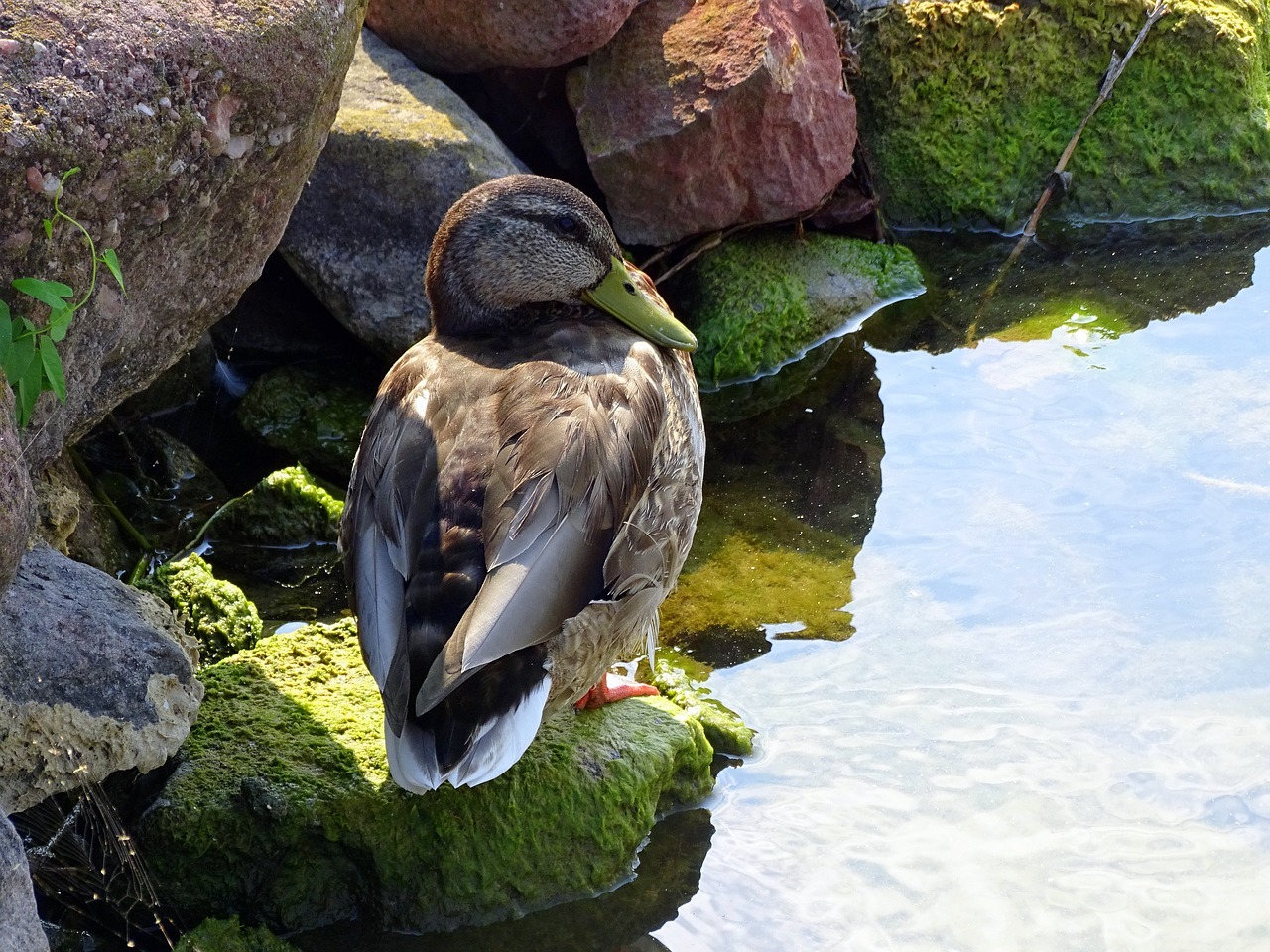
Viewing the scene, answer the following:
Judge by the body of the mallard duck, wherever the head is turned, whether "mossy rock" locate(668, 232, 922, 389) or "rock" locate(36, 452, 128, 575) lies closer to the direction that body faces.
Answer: the mossy rock

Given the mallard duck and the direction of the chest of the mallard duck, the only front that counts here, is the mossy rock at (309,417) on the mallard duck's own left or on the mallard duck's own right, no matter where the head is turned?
on the mallard duck's own left

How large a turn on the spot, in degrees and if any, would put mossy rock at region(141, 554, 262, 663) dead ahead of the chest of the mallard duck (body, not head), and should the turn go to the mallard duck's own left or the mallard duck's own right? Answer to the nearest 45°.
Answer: approximately 90° to the mallard duck's own left

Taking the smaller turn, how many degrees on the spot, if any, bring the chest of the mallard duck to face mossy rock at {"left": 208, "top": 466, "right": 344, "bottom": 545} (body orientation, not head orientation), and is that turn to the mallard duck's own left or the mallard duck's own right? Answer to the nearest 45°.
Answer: approximately 90° to the mallard duck's own left

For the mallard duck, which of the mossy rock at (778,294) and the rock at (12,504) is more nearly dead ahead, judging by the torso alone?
the mossy rock

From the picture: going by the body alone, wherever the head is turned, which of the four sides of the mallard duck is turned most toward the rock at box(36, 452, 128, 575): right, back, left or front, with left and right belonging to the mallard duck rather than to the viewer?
left

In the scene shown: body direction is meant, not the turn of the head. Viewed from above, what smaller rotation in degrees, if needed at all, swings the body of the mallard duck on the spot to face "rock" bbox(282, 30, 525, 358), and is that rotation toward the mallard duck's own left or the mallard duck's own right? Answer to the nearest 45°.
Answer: approximately 45° to the mallard duck's own left

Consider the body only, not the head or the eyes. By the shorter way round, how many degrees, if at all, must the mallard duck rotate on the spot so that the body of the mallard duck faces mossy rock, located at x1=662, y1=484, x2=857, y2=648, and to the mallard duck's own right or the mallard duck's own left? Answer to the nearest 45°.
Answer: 0° — it already faces it

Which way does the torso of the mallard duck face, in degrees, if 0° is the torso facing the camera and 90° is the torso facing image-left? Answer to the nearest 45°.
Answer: approximately 225°
